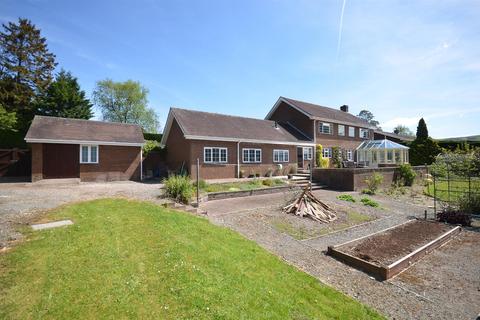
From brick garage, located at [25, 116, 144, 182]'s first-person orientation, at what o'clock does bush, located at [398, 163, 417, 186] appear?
The bush is roughly at 10 o'clock from the brick garage.

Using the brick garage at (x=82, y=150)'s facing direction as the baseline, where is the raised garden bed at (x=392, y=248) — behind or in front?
in front

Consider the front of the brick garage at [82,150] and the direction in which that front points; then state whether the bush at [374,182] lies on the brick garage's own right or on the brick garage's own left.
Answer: on the brick garage's own left

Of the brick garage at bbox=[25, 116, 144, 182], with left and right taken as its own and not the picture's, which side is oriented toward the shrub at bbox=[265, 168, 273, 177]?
left

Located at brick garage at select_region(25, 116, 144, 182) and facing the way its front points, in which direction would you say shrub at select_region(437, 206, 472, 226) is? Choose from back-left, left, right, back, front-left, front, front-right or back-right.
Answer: front-left

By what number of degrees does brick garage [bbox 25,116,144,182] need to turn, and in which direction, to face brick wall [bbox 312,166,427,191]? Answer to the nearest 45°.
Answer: approximately 45° to its left

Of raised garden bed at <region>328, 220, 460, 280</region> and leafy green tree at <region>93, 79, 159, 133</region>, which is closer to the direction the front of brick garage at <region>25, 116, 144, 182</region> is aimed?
the raised garden bed

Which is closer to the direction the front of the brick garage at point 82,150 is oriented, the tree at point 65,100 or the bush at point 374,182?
the bush

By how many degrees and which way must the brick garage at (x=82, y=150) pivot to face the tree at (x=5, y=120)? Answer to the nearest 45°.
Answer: approximately 135° to its right

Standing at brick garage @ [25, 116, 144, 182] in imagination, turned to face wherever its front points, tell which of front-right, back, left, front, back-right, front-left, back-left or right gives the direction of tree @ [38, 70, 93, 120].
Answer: back

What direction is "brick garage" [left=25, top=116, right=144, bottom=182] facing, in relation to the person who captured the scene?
facing the viewer

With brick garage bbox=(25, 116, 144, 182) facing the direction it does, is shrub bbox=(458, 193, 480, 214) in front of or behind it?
in front

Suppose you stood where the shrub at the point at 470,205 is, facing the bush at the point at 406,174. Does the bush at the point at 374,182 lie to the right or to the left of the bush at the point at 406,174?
left

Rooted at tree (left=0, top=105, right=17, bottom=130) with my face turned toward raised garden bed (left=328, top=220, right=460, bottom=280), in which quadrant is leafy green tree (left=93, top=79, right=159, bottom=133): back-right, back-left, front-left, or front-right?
back-left

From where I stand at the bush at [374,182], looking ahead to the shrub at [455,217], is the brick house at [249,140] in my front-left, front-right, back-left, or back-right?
back-right

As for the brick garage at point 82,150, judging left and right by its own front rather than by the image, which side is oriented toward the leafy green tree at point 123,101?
back

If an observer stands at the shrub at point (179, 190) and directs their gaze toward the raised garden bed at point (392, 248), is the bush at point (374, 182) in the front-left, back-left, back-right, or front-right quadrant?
front-left

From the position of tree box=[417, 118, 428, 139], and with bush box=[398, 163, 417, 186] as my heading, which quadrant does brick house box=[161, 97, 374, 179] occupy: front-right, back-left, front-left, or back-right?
front-right
